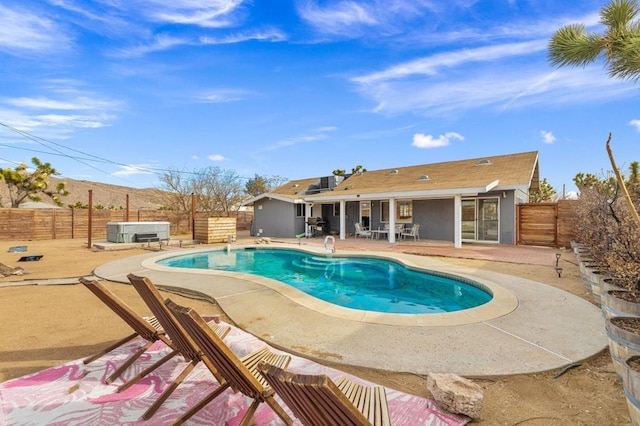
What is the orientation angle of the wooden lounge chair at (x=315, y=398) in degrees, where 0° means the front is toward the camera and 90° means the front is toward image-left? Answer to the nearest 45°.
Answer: approximately 225°

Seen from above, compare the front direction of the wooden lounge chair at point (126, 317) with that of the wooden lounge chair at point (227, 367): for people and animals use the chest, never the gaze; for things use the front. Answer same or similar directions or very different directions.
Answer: same or similar directions

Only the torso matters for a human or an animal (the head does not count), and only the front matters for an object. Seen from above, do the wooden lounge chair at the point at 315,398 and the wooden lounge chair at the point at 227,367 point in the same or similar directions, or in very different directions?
same or similar directions

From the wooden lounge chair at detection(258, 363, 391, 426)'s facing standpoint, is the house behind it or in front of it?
in front

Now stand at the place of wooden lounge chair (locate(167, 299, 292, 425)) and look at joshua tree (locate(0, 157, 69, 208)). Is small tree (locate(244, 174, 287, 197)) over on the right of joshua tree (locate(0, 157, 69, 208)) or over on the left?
right

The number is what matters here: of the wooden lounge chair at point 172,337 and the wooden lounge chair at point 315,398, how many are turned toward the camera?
0

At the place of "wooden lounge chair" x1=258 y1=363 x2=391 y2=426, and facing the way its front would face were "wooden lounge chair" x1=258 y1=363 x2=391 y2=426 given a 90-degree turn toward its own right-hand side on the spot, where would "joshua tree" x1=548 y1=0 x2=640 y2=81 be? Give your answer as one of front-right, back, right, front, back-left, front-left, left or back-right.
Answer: left

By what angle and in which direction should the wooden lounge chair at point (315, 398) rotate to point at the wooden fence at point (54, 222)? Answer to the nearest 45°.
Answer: approximately 90° to its left

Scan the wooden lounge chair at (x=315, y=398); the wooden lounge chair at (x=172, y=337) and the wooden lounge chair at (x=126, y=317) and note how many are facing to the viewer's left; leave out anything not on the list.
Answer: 0

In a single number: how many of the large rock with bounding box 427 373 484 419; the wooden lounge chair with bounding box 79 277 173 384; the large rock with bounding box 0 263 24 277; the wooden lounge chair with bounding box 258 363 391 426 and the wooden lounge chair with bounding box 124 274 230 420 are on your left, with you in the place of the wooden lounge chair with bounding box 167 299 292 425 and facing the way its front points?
3

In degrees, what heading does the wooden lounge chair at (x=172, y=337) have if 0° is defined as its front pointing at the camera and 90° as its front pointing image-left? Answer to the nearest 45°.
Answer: approximately 225°

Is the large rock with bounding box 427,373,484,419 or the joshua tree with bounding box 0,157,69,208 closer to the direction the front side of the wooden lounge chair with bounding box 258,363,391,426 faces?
the large rock

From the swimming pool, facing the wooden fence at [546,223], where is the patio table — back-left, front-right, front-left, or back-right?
front-left

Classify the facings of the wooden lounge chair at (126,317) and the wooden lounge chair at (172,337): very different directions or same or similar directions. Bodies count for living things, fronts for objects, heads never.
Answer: same or similar directions

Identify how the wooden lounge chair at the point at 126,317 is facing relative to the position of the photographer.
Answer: facing away from the viewer and to the right of the viewer
